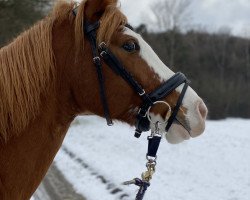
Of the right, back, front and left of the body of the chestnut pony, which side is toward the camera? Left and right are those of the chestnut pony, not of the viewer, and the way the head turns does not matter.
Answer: right
